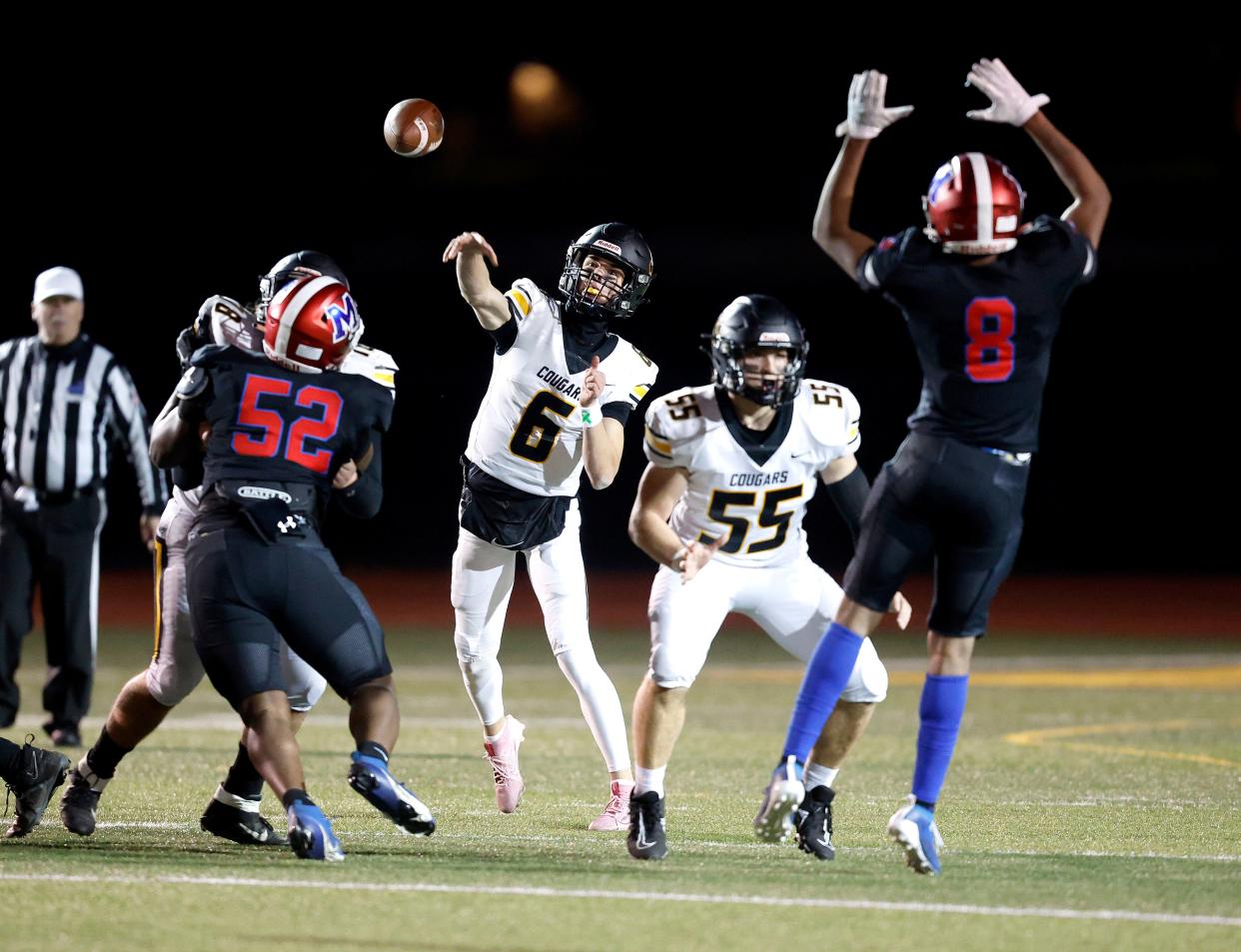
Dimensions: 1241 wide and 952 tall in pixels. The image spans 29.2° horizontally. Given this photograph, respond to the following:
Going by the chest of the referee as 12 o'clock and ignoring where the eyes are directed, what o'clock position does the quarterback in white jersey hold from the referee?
The quarterback in white jersey is roughly at 11 o'clock from the referee.

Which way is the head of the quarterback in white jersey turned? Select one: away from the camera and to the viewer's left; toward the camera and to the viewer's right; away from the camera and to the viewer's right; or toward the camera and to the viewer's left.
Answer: toward the camera and to the viewer's left

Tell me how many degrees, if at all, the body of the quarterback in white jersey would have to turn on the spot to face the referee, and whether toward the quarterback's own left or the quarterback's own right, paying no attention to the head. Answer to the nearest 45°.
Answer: approximately 135° to the quarterback's own right

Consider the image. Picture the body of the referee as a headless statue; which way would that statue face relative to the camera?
toward the camera

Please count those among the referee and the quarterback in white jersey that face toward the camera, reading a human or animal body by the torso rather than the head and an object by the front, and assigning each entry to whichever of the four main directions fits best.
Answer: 2

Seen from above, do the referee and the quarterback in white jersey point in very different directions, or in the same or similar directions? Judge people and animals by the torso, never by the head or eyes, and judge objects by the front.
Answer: same or similar directions

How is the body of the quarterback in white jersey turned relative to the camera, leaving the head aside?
toward the camera

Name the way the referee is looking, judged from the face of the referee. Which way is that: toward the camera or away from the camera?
toward the camera
